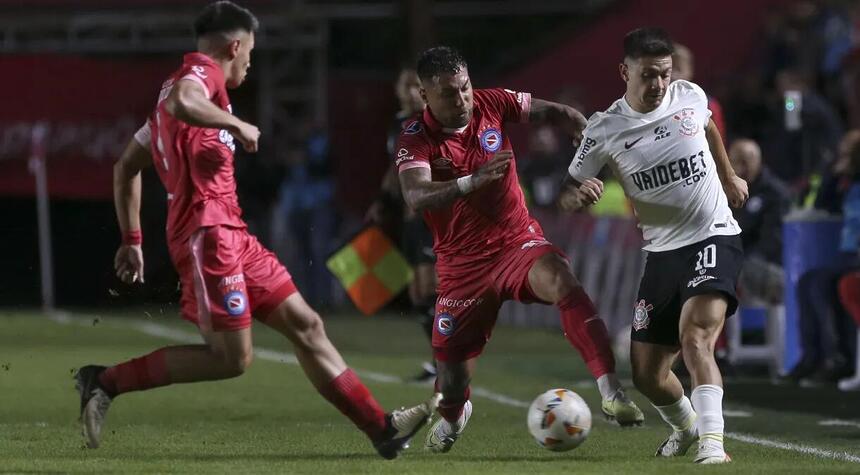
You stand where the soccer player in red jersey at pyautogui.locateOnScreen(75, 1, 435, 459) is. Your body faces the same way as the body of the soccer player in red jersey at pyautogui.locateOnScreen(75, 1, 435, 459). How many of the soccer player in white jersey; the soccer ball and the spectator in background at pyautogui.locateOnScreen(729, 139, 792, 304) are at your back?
0

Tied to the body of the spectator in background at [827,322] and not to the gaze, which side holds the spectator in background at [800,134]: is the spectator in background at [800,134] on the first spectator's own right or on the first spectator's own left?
on the first spectator's own right

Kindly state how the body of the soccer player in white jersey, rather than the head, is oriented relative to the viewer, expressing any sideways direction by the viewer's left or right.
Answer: facing the viewer

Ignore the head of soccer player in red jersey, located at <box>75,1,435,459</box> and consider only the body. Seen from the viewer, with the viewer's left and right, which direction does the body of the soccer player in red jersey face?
facing to the right of the viewer

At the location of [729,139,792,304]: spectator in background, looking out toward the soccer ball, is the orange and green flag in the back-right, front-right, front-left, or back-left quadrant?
front-right

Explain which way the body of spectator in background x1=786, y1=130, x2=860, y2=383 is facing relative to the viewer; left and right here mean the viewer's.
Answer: facing to the left of the viewer

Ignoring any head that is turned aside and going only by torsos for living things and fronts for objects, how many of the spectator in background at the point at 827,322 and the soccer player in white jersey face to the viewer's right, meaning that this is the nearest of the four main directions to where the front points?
0

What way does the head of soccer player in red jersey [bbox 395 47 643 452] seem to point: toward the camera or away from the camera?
toward the camera

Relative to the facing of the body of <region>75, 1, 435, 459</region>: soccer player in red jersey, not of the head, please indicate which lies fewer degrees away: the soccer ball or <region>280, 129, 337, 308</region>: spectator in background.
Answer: the soccer ball

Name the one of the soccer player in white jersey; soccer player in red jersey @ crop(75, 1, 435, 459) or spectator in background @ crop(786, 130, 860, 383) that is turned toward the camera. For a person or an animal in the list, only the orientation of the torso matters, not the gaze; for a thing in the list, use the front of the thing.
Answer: the soccer player in white jersey

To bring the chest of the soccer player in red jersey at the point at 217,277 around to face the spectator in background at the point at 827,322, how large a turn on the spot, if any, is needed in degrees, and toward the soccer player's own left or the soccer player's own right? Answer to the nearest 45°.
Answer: approximately 45° to the soccer player's own left
